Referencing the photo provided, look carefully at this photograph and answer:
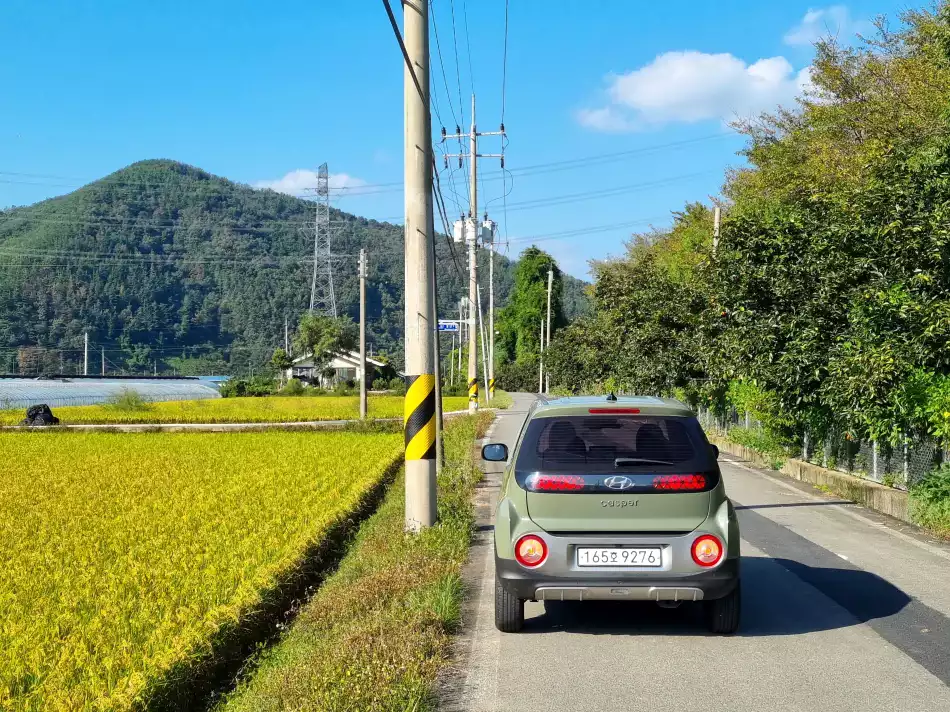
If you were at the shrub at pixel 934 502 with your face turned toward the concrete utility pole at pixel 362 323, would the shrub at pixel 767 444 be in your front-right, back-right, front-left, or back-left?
front-right

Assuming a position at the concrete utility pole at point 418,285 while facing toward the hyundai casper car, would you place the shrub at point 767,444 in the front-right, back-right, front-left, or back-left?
back-left

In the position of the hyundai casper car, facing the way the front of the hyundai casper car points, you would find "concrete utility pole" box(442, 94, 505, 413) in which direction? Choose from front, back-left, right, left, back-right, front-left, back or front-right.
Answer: front

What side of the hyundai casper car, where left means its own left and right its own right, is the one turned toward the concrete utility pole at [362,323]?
front

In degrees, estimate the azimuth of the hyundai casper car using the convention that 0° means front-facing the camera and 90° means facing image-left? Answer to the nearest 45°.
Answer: approximately 180°

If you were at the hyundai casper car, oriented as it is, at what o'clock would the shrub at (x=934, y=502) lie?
The shrub is roughly at 1 o'clock from the hyundai casper car.

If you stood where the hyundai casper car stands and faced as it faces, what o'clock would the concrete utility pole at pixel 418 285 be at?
The concrete utility pole is roughly at 11 o'clock from the hyundai casper car.

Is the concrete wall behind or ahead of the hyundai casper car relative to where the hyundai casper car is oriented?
ahead
